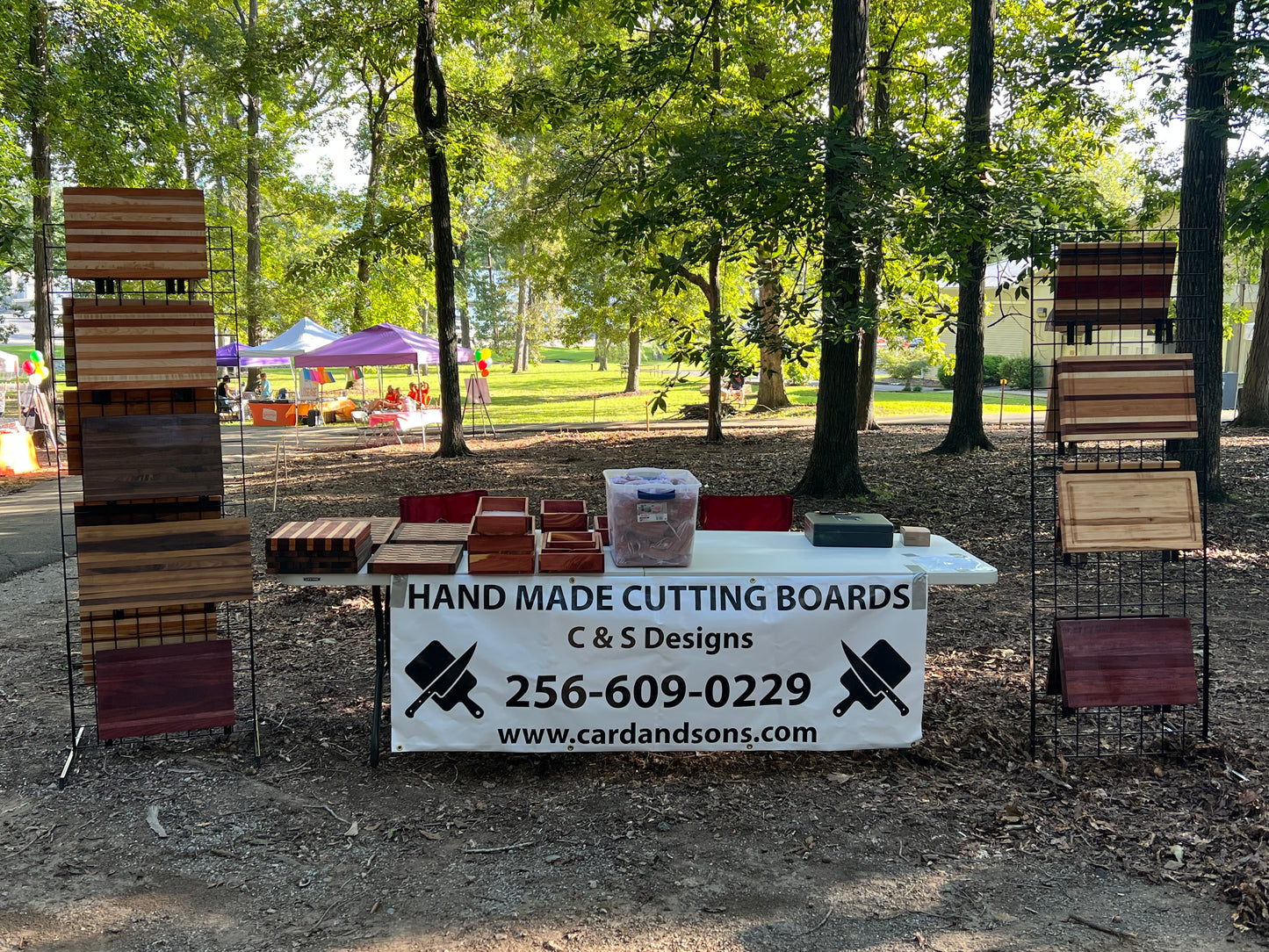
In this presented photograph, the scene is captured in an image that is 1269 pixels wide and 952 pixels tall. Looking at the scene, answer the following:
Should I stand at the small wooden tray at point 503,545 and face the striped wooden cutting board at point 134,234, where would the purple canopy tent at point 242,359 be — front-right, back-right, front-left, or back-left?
front-right

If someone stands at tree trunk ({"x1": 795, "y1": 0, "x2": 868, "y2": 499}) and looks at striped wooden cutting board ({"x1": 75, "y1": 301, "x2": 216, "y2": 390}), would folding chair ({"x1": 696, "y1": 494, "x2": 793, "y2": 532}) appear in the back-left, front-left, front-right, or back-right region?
front-left

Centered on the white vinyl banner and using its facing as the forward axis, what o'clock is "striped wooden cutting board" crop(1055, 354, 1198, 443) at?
The striped wooden cutting board is roughly at 9 o'clock from the white vinyl banner.

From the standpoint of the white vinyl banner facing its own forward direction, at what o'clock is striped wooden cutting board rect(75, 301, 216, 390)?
The striped wooden cutting board is roughly at 3 o'clock from the white vinyl banner.

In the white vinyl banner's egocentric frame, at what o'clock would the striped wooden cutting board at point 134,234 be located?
The striped wooden cutting board is roughly at 3 o'clock from the white vinyl banner.

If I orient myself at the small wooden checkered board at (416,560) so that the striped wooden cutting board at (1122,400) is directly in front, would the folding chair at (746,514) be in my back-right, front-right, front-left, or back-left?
front-left

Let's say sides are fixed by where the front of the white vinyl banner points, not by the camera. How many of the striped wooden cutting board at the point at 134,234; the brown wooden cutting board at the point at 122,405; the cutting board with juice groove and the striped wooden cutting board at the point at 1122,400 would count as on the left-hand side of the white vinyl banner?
2

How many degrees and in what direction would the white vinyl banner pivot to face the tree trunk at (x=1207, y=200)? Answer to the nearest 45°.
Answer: approximately 135° to its left

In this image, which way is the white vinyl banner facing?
toward the camera

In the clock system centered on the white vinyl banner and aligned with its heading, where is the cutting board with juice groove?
The cutting board with juice groove is roughly at 9 o'clock from the white vinyl banner.

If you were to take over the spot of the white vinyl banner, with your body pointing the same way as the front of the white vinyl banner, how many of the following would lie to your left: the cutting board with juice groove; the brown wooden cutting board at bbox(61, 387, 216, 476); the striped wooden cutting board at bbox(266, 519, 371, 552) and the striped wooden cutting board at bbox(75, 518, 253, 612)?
1

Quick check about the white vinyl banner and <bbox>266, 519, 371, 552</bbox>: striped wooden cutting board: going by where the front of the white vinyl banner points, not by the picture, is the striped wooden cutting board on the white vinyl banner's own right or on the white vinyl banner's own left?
on the white vinyl banner's own right

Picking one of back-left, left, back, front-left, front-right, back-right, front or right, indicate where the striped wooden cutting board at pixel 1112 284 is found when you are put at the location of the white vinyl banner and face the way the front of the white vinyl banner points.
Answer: left

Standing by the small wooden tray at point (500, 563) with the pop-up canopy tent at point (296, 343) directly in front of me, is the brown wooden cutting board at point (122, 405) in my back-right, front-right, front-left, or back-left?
front-left

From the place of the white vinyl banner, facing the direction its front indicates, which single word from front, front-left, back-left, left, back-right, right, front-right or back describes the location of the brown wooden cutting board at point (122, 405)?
right

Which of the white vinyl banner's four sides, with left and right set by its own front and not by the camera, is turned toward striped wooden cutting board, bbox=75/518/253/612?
right

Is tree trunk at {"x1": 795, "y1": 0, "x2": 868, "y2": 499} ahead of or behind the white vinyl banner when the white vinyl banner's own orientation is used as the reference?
behind
